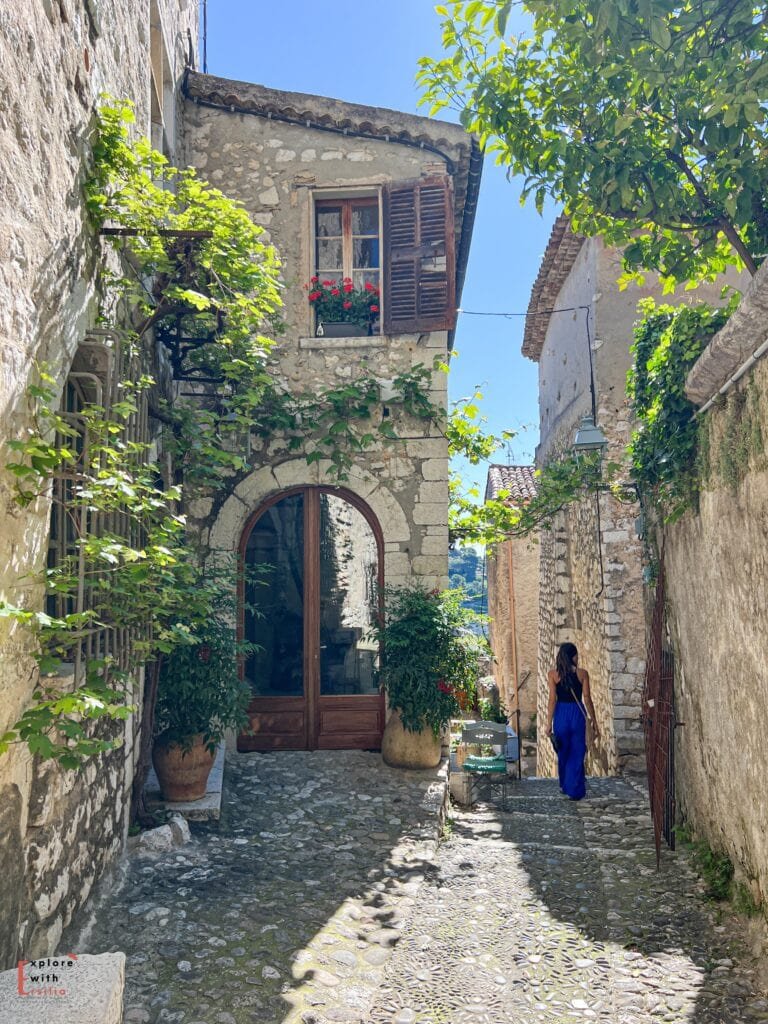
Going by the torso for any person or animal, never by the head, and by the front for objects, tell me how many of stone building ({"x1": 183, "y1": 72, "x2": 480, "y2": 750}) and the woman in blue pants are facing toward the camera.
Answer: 1

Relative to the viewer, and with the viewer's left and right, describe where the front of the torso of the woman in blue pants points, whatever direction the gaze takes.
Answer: facing away from the viewer

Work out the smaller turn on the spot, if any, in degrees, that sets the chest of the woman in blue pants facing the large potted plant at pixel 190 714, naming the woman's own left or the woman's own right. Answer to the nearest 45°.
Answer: approximately 135° to the woman's own left

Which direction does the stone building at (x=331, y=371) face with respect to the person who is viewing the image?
facing the viewer

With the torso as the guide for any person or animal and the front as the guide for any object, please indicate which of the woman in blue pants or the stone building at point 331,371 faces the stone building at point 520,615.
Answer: the woman in blue pants

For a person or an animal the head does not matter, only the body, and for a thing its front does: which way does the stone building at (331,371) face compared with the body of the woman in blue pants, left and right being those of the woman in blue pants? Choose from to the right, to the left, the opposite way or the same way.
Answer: the opposite way

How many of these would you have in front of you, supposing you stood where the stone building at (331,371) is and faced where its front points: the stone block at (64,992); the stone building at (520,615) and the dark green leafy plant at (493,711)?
1

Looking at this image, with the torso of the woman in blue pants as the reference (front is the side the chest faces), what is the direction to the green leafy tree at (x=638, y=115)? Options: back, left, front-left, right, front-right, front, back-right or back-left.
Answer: back

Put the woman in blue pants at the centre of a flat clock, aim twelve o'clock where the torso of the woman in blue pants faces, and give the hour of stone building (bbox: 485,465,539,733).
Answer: The stone building is roughly at 12 o'clock from the woman in blue pants.
